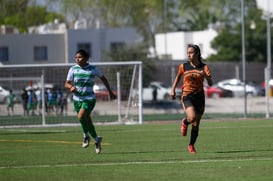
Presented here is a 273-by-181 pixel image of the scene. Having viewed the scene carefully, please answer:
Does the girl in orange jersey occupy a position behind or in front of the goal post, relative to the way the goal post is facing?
in front

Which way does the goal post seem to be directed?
toward the camera

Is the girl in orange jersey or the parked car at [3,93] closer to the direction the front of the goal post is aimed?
the girl in orange jersey

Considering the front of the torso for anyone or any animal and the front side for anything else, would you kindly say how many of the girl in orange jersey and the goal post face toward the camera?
2

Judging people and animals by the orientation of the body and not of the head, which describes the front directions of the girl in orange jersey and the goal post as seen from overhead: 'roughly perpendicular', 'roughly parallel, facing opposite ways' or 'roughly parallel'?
roughly parallel

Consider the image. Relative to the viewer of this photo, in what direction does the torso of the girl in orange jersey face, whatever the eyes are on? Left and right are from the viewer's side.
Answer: facing the viewer
